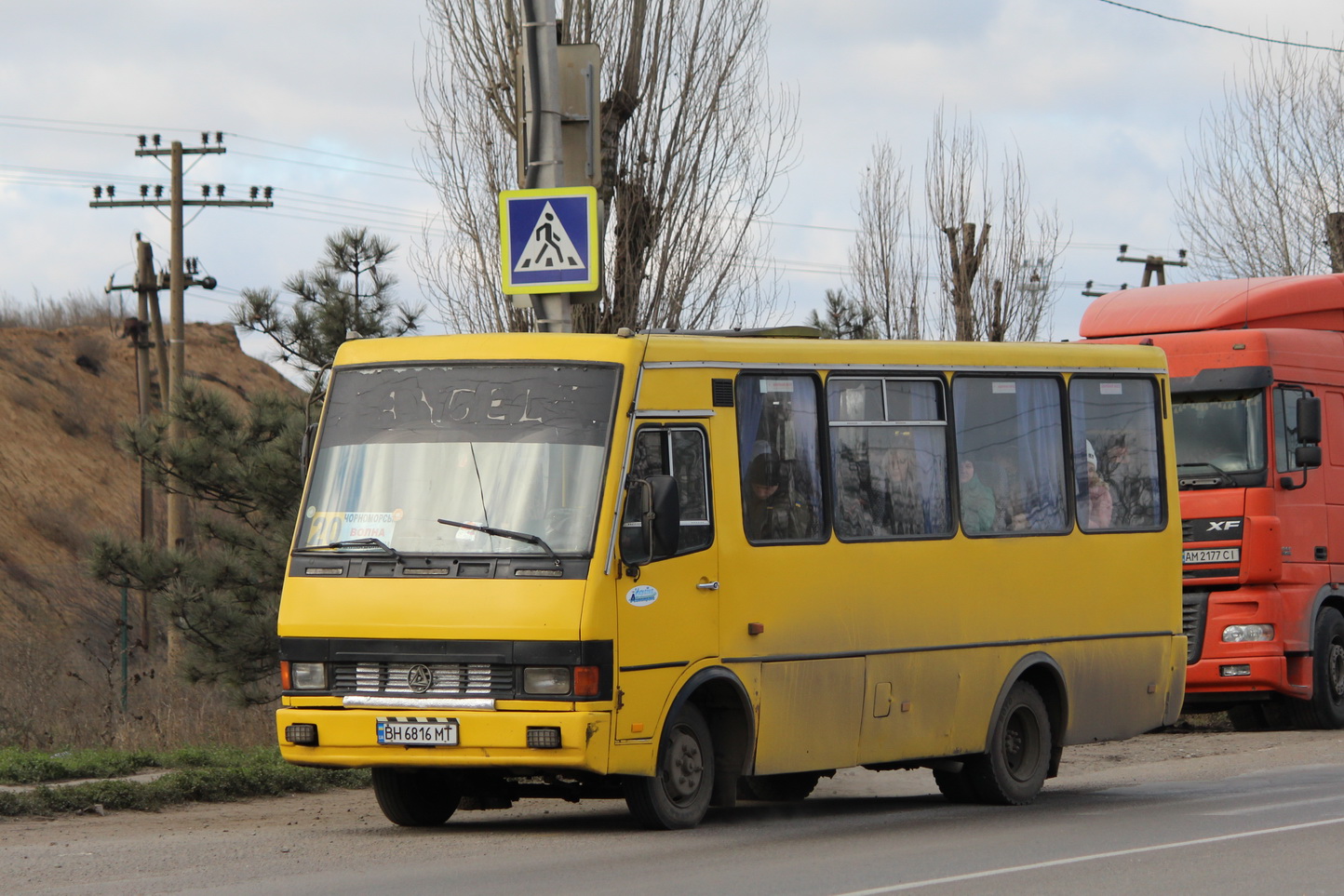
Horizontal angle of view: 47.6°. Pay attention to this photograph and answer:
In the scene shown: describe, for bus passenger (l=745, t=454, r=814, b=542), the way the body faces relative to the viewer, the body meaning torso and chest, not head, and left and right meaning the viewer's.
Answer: facing the viewer and to the left of the viewer

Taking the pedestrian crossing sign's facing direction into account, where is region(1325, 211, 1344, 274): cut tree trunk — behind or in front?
behind

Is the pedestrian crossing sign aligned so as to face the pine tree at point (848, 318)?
no

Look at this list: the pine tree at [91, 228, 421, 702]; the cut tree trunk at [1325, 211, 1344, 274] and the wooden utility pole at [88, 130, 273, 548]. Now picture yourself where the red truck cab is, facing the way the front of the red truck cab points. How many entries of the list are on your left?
0

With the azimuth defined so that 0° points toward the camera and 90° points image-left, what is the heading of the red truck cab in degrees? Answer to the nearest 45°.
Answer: approximately 45°

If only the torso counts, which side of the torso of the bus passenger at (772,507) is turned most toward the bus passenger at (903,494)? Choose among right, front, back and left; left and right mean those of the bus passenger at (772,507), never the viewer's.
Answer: back

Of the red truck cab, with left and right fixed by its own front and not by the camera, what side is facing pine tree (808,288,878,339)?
right

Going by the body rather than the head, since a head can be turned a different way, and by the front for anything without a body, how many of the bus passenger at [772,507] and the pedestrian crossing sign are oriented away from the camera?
0

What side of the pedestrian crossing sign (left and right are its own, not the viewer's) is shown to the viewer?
front

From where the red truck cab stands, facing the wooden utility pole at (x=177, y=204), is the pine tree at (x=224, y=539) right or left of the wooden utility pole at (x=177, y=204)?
left

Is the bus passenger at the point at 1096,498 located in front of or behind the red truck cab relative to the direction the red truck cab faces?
in front

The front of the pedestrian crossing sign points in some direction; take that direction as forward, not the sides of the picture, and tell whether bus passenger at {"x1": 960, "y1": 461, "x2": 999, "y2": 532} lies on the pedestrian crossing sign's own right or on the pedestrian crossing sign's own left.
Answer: on the pedestrian crossing sign's own left
